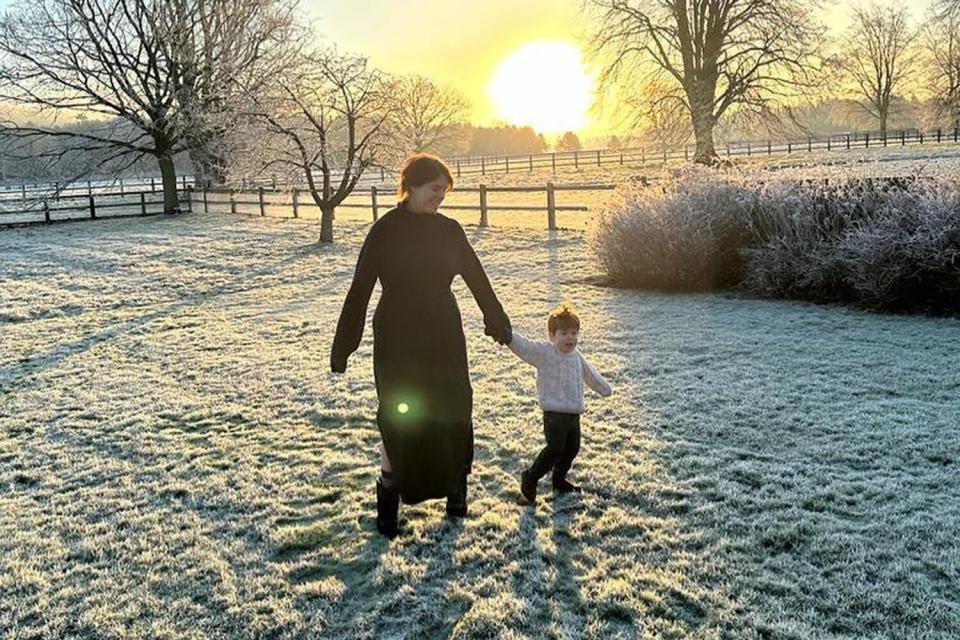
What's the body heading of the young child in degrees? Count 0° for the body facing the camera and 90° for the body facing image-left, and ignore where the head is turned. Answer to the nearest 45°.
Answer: approximately 315°

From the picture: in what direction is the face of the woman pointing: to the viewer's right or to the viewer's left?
to the viewer's right

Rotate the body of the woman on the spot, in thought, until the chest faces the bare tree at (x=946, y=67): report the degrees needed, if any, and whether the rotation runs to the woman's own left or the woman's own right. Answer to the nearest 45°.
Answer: approximately 135° to the woman's own left

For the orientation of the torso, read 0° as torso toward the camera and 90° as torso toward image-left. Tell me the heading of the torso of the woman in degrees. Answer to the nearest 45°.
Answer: approximately 0°
